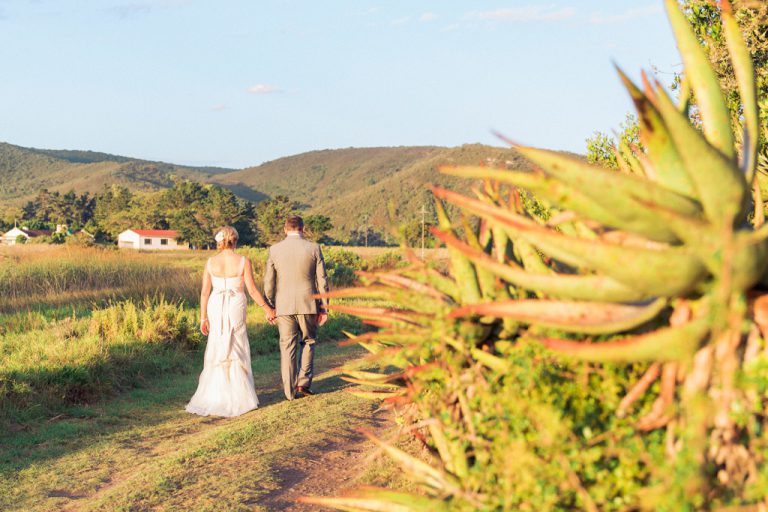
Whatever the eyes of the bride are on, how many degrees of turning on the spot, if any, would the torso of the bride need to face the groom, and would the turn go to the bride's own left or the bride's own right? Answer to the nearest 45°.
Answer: approximately 90° to the bride's own right

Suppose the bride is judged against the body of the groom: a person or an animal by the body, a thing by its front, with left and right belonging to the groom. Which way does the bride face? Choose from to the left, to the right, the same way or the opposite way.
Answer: the same way

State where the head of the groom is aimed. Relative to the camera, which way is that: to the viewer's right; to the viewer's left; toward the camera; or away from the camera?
away from the camera

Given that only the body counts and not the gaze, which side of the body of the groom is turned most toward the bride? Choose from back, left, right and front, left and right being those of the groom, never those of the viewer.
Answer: left

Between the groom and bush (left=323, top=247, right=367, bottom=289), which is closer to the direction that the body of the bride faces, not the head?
the bush

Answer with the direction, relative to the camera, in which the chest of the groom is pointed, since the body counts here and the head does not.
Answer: away from the camera

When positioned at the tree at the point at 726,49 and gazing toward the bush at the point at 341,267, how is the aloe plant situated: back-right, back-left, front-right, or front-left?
back-left

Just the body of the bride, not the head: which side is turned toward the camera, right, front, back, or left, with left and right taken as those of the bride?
back

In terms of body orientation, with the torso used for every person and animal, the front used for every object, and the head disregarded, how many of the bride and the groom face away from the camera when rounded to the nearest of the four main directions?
2

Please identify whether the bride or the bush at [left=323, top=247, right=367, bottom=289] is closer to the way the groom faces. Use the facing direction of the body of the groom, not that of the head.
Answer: the bush

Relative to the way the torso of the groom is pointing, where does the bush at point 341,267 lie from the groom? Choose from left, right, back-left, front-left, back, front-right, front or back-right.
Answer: front

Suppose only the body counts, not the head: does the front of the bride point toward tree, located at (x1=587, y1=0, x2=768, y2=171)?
no

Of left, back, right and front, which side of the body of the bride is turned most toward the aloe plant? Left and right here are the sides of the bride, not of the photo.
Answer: back
